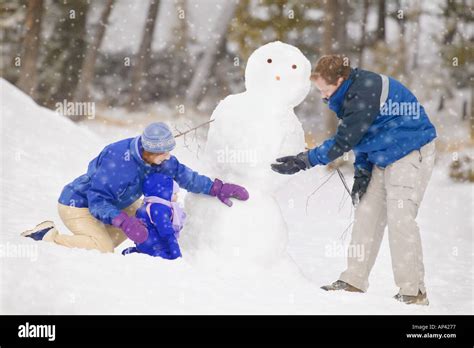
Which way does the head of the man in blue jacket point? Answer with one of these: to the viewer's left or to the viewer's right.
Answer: to the viewer's left

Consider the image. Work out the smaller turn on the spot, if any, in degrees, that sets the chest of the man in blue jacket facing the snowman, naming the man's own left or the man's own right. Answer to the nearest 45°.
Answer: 0° — they already face it

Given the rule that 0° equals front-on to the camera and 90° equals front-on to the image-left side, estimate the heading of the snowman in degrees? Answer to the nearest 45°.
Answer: approximately 0°

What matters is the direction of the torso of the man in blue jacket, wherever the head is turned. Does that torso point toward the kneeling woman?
yes

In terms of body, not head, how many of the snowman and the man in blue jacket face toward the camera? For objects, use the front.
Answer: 1

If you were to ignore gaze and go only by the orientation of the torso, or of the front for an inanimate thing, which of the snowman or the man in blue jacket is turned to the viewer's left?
the man in blue jacket

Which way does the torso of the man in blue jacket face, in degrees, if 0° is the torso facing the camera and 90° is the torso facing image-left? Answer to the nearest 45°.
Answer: approximately 90°

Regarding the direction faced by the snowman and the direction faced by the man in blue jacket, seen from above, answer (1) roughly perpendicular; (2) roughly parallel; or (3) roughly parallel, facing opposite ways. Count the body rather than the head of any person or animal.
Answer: roughly perpendicular

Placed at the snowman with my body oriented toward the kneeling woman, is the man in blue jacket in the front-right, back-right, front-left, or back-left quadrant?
back-left

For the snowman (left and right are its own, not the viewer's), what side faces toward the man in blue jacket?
left

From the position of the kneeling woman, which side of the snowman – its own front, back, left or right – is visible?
right
